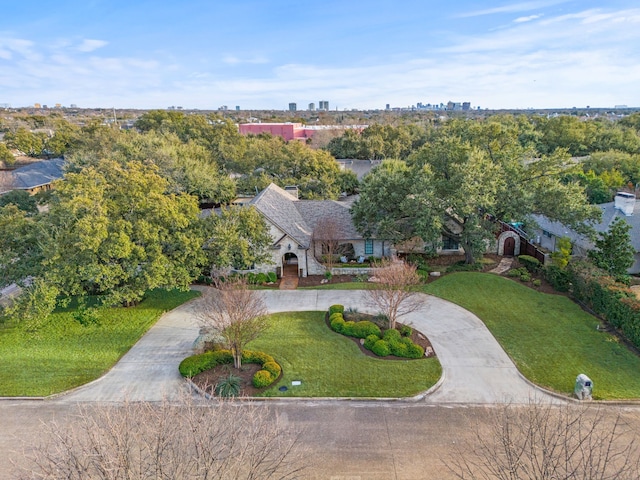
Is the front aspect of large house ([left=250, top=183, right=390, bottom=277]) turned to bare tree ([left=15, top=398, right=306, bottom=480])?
yes

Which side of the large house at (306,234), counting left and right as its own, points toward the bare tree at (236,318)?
front

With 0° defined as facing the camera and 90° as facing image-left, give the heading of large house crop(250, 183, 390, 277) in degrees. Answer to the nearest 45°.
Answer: approximately 0°

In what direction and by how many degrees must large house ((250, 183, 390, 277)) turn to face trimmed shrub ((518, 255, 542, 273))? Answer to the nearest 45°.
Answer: approximately 90° to its left

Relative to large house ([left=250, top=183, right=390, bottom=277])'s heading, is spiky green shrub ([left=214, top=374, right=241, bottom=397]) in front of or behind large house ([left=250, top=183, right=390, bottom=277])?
in front

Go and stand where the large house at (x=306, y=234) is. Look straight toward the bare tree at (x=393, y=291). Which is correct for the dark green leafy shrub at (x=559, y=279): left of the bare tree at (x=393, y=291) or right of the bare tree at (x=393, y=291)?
left

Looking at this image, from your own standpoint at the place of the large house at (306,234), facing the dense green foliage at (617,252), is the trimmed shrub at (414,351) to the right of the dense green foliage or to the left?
right

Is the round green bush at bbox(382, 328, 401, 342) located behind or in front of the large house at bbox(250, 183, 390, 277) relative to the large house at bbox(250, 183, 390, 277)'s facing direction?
in front

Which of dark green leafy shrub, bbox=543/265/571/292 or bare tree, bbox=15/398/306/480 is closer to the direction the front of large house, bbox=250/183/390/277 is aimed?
the bare tree

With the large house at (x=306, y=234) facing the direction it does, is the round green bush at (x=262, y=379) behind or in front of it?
in front

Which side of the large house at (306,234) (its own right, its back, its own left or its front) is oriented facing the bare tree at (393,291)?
front

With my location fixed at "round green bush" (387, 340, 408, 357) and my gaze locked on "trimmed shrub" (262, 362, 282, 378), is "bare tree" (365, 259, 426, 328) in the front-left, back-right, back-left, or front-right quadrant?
back-right
